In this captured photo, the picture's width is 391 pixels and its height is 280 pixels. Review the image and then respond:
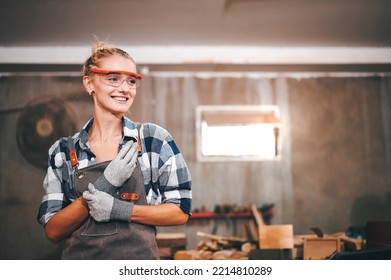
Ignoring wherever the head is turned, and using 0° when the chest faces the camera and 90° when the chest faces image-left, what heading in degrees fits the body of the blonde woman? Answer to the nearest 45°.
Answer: approximately 0°

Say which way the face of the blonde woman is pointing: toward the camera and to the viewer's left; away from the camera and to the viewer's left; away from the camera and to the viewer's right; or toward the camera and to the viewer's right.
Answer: toward the camera and to the viewer's right

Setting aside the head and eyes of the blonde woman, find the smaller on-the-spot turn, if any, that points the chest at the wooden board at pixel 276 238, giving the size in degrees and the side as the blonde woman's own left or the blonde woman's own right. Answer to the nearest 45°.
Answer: approximately 135° to the blonde woman's own left

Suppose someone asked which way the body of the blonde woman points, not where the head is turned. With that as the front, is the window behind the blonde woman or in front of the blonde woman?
behind

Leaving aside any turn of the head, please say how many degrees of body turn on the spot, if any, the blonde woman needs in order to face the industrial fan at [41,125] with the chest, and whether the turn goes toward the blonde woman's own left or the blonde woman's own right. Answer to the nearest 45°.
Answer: approximately 180°

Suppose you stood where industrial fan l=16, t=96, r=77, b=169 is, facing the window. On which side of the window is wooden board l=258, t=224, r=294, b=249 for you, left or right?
right
